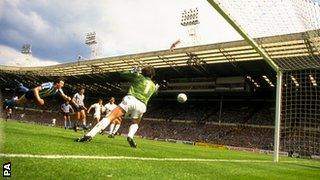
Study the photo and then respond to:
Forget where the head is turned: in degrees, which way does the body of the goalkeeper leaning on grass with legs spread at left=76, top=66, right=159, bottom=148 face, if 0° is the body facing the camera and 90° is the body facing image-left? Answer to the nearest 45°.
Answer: approximately 180°
